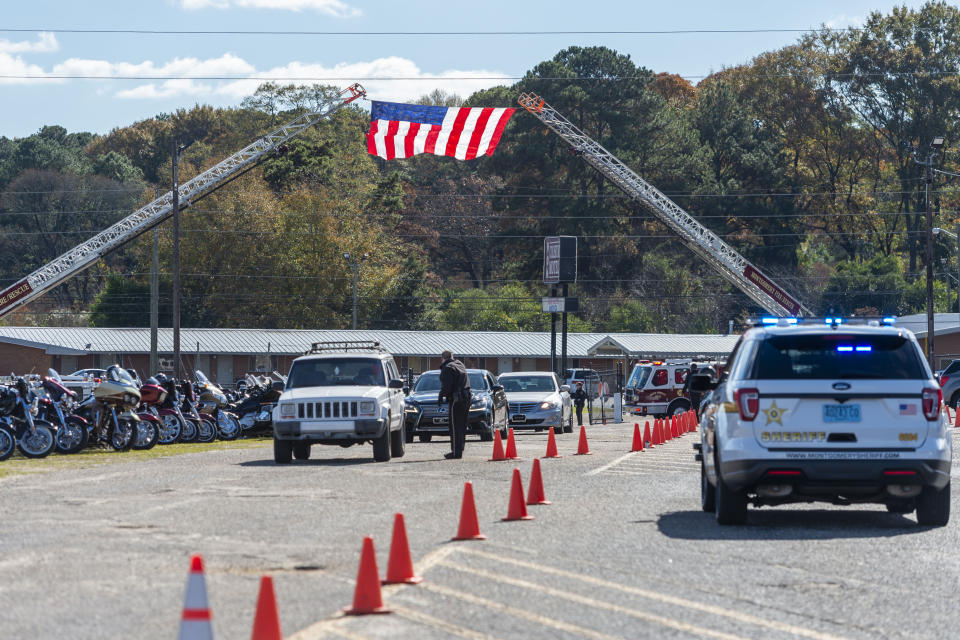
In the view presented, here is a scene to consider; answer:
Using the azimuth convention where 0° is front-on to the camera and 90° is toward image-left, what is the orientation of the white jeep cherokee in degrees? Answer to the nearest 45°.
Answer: approximately 0°

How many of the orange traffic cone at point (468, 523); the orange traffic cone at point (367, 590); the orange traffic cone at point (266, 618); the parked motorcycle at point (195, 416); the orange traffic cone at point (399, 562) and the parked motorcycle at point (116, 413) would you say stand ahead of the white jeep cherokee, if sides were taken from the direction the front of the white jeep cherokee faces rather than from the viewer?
4

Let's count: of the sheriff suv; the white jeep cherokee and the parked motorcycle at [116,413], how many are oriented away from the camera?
1

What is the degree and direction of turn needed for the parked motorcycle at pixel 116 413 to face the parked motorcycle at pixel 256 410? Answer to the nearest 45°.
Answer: approximately 90° to its left

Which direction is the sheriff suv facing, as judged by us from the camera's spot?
facing away from the viewer

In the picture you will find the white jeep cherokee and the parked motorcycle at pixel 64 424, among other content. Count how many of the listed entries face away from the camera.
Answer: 0

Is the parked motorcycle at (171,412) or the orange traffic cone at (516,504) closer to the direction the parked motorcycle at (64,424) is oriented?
the orange traffic cone

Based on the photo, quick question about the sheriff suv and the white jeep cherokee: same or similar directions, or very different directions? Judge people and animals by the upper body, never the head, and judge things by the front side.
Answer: very different directions

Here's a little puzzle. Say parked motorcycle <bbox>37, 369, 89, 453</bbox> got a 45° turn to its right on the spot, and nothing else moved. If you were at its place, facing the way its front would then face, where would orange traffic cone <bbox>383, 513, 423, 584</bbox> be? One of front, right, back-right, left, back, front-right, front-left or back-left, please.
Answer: front

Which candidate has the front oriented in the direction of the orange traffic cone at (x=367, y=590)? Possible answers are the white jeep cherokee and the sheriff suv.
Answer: the white jeep cherokee

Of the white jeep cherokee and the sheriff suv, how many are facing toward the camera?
1
